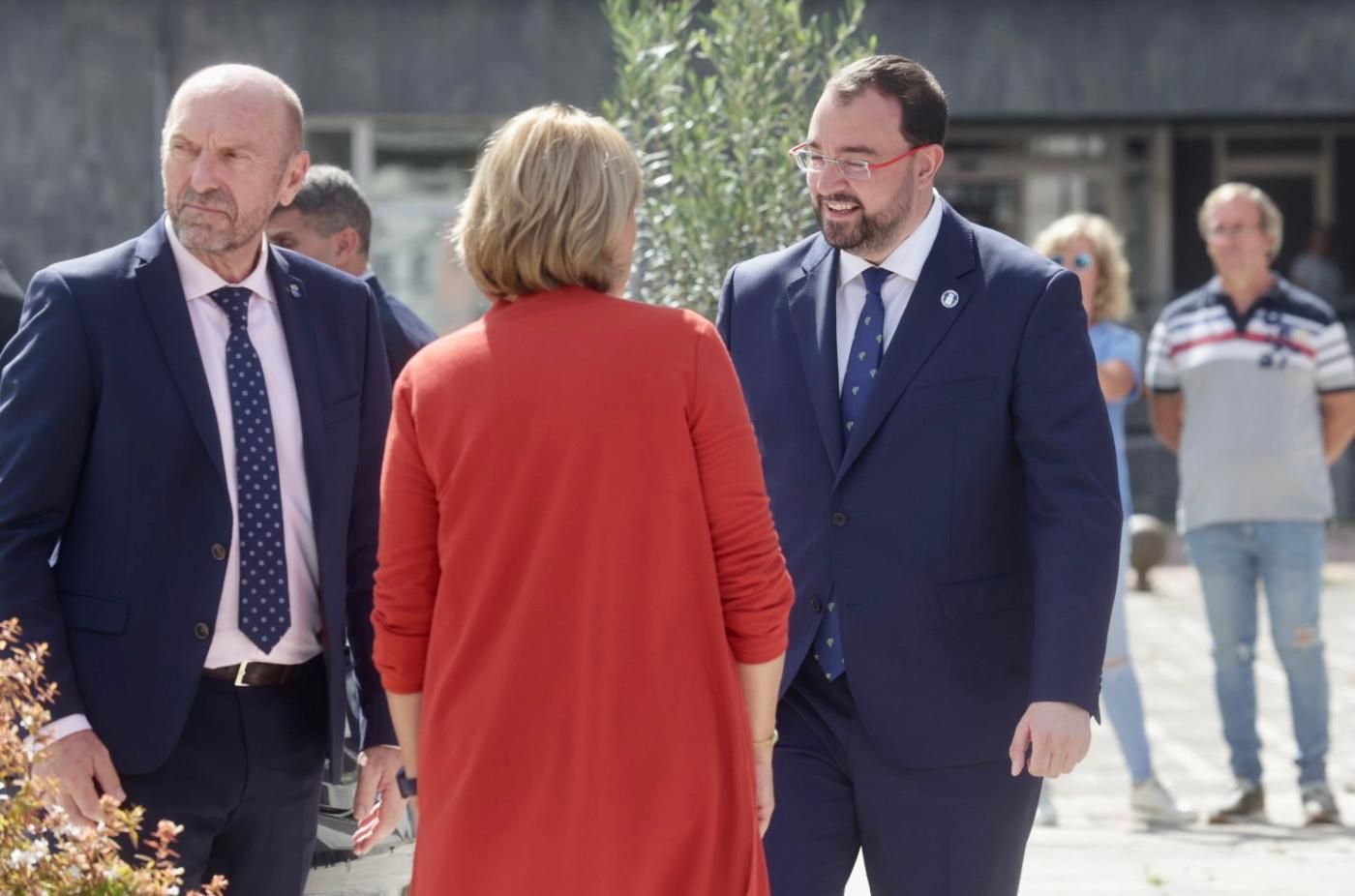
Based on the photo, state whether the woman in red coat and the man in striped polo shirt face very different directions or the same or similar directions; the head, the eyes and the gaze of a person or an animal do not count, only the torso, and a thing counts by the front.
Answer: very different directions

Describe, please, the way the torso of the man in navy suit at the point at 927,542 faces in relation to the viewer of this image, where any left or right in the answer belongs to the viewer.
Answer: facing the viewer and to the left of the viewer

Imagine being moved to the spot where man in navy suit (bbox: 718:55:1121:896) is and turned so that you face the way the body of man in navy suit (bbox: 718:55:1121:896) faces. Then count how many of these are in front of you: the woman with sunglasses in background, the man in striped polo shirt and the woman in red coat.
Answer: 1

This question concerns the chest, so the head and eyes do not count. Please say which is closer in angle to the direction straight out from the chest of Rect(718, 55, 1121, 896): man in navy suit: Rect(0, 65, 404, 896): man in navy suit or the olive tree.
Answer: the man in navy suit

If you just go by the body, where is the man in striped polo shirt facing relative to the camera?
toward the camera

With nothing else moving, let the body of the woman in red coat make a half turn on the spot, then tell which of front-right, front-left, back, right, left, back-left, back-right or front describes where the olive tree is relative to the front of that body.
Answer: back

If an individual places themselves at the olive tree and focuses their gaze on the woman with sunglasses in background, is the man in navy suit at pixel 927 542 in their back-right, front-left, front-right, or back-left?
back-right

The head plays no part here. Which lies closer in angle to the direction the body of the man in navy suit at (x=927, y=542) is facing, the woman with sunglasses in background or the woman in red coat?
the woman in red coat

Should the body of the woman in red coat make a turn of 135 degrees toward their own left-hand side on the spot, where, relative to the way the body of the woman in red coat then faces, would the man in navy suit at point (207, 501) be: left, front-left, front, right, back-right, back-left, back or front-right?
right

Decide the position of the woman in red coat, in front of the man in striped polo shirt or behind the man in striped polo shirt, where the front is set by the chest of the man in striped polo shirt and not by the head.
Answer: in front

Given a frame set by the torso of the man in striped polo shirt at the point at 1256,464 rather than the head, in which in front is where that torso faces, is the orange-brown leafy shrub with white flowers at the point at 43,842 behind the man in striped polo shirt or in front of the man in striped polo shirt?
in front

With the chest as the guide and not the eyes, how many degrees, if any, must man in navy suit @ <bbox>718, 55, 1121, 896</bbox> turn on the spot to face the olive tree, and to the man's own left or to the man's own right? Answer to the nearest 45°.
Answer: approximately 135° to the man's own right

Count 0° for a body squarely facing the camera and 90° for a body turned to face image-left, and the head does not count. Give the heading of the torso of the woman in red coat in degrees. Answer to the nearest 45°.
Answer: approximately 180°

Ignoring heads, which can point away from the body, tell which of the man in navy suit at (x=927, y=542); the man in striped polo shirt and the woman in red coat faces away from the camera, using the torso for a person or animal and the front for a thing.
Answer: the woman in red coat

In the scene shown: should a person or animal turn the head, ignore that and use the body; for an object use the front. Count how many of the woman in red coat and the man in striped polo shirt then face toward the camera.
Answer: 1

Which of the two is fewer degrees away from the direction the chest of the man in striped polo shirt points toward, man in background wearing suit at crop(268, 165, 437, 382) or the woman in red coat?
the woman in red coat
